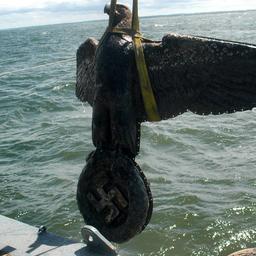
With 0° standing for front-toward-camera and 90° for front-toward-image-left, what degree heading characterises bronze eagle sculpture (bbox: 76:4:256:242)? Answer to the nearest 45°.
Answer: approximately 45°
